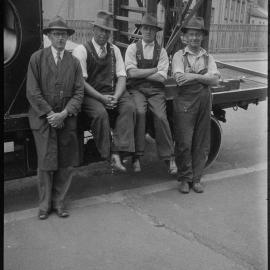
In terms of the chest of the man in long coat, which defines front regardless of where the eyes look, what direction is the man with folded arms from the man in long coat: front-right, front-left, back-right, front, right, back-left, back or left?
back-left

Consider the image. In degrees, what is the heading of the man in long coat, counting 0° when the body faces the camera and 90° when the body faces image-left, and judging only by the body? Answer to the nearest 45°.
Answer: approximately 0°

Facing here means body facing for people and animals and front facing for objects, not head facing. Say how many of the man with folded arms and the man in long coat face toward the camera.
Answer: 2
